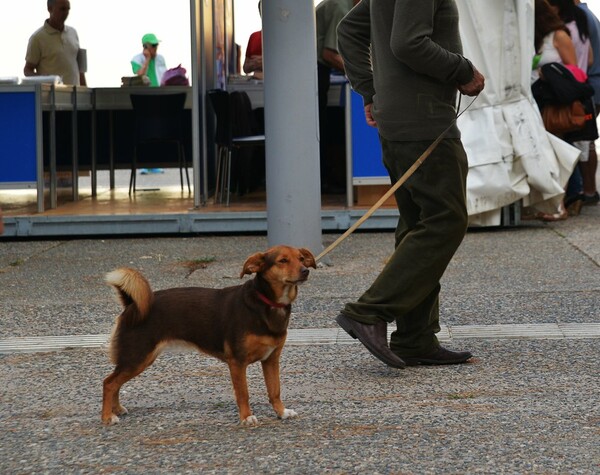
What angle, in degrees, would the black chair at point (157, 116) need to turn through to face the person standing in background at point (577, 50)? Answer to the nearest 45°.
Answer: approximately 135° to its right

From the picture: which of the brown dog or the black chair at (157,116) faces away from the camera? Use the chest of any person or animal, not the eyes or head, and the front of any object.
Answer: the black chair

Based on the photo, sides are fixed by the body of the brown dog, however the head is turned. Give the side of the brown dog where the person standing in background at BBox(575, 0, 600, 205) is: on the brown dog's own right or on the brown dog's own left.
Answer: on the brown dog's own left

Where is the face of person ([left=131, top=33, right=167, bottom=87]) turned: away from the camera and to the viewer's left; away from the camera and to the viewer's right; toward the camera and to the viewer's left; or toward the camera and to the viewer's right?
toward the camera and to the viewer's right

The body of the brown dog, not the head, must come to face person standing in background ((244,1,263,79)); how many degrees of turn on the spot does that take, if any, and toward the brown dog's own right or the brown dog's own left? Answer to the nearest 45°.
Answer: approximately 90° to the brown dog's own left

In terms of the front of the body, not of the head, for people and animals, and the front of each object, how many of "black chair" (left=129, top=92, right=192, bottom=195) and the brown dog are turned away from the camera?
1

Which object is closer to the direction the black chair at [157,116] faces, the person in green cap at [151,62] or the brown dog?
the person in green cap

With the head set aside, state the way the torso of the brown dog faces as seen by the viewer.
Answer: to the viewer's right

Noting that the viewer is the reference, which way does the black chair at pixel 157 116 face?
facing away from the viewer

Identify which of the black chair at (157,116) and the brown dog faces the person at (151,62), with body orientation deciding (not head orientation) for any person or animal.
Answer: the black chair
